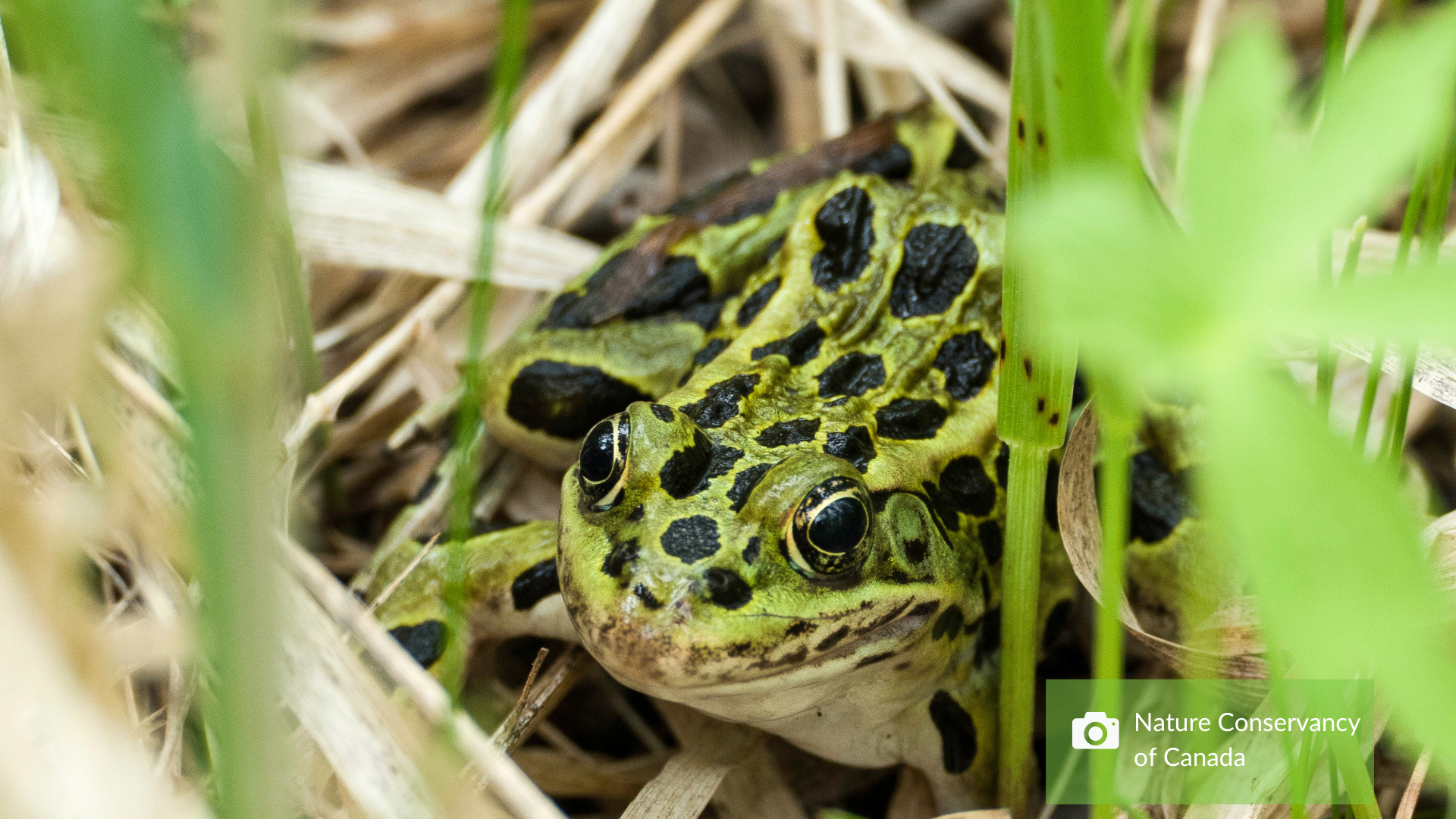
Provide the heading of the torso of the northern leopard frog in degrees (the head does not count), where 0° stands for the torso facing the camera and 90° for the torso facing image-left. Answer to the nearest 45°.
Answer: approximately 45°

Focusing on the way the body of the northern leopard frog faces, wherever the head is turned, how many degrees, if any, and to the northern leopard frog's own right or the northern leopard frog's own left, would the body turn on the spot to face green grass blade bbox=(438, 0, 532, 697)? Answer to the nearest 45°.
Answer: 0° — it already faces it

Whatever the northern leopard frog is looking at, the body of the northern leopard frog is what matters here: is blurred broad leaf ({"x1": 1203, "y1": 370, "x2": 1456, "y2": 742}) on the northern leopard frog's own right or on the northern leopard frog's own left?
on the northern leopard frog's own left

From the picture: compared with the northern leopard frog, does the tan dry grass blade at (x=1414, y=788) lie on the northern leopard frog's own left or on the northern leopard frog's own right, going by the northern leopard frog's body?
on the northern leopard frog's own left

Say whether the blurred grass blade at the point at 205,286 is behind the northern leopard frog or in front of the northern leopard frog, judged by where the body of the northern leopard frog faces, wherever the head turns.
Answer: in front
